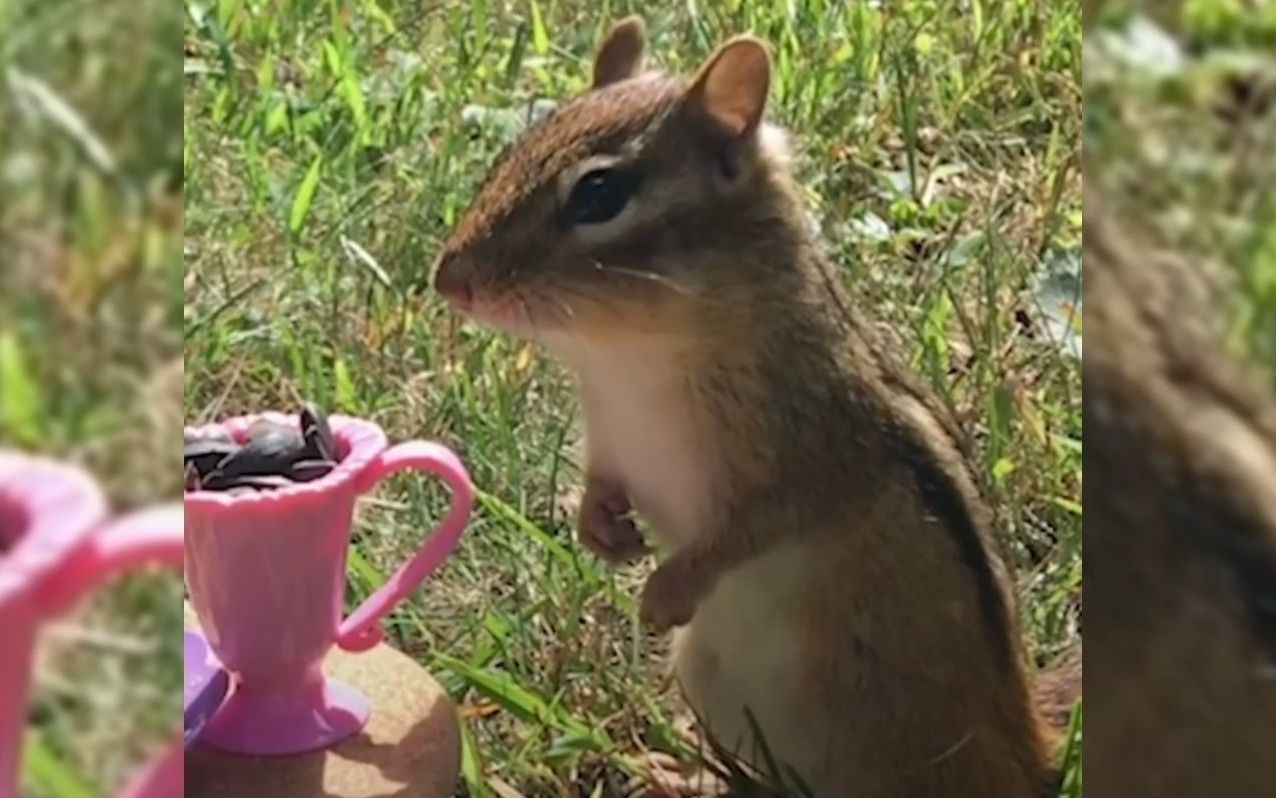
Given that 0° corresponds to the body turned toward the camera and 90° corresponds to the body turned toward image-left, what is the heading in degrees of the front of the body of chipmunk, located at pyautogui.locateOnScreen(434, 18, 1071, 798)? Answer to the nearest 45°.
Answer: approximately 90°
